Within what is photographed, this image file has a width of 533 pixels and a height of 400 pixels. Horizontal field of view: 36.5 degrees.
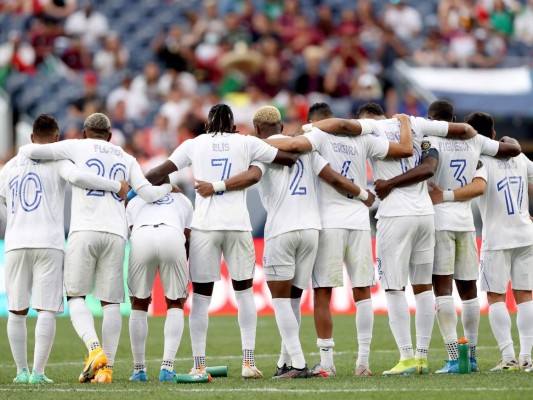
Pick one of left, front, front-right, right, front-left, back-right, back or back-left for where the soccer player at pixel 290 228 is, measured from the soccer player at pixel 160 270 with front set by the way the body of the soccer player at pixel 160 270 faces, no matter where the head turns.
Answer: right

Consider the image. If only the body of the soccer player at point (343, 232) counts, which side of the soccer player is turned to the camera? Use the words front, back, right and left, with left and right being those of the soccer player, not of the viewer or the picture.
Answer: back

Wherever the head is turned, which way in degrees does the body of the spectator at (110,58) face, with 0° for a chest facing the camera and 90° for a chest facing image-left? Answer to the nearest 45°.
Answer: approximately 0°

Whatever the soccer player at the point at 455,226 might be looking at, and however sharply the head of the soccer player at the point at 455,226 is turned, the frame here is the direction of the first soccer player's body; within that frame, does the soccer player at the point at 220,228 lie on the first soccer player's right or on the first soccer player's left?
on the first soccer player's left

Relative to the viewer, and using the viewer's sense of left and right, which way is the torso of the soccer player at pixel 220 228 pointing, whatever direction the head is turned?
facing away from the viewer

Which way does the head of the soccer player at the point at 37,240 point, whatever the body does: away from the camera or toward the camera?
away from the camera

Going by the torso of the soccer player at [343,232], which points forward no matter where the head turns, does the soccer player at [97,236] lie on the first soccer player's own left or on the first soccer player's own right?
on the first soccer player's own left

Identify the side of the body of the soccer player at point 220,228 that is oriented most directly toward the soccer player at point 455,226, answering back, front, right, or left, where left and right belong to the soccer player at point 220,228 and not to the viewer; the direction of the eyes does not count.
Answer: right

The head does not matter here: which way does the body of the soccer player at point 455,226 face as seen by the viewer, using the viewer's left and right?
facing away from the viewer

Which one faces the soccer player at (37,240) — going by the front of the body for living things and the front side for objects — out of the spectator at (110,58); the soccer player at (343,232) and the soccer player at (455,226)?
the spectator

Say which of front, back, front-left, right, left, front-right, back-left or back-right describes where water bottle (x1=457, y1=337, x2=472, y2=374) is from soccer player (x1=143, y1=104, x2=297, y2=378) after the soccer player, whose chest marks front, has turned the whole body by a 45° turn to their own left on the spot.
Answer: back-right

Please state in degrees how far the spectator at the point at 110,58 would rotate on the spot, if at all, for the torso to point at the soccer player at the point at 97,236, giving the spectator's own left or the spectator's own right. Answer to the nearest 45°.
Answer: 0° — they already face them

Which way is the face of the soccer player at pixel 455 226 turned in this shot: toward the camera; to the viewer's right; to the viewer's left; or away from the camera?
away from the camera

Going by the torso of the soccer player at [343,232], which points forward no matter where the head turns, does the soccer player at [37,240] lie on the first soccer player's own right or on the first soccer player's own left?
on the first soccer player's own left

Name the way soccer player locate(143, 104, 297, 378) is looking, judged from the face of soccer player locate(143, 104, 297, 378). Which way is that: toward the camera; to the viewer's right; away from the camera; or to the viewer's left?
away from the camera

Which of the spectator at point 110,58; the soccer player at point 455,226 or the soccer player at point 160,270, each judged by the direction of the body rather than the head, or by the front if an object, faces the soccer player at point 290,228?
the spectator
